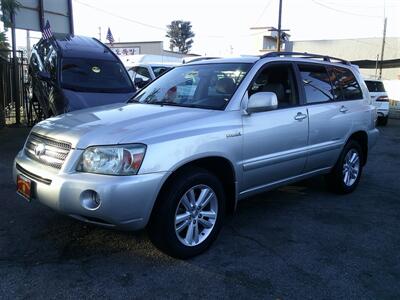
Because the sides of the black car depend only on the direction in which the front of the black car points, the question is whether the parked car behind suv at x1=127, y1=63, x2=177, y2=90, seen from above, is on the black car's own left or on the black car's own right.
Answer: on the black car's own left

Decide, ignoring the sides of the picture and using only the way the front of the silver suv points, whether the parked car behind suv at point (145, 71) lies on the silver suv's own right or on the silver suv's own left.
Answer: on the silver suv's own right

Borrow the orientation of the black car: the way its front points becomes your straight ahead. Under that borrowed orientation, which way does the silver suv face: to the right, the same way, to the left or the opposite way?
to the right

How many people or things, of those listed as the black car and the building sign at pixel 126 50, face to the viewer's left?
0

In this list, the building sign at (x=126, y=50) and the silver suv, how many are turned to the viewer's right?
0

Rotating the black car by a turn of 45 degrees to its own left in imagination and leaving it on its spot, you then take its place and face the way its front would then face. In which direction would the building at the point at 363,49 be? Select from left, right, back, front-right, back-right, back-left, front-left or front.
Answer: front-left

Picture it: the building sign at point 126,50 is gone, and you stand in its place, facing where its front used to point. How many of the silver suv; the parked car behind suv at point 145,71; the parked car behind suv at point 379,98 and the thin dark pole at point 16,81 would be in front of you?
4

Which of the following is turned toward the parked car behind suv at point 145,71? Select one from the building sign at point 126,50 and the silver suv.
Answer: the building sign

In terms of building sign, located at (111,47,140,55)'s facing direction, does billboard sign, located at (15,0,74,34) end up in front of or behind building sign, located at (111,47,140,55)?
in front

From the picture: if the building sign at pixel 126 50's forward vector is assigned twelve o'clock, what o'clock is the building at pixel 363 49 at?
The building is roughly at 10 o'clock from the building sign.

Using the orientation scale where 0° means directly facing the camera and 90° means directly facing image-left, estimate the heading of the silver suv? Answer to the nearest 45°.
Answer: approximately 45°
